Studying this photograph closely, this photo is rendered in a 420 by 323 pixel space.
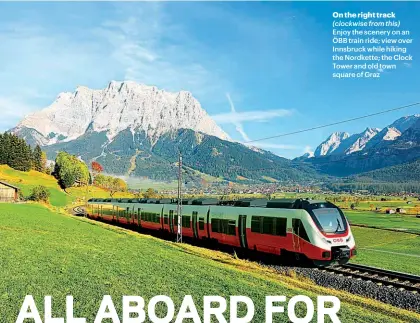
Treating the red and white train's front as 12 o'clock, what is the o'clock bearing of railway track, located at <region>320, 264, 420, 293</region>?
The railway track is roughly at 12 o'clock from the red and white train.

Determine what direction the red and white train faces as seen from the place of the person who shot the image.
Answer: facing the viewer and to the right of the viewer
